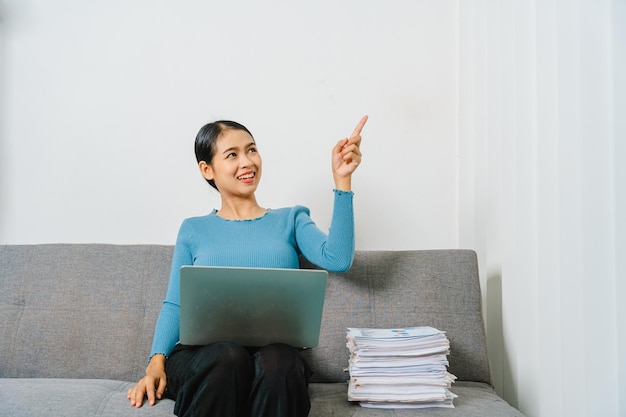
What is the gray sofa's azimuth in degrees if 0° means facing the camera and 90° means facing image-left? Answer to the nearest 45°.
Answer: approximately 0°

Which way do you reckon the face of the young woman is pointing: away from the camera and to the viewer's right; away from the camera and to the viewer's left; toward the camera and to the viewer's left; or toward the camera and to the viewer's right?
toward the camera and to the viewer's right

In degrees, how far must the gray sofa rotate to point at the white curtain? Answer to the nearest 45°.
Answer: approximately 90° to its left
